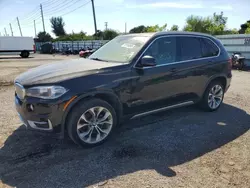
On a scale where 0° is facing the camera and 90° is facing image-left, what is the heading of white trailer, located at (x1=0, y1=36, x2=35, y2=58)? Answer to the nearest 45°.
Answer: approximately 90°

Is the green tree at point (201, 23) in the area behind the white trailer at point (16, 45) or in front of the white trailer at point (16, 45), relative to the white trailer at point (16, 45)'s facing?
behind

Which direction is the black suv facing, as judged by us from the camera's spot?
facing the viewer and to the left of the viewer

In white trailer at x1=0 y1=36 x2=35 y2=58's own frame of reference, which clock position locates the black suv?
The black suv is roughly at 9 o'clock from the white trailer.

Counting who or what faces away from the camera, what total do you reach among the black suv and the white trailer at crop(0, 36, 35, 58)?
0

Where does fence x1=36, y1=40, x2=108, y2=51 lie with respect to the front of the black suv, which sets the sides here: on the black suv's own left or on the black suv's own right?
on the black suv's own right

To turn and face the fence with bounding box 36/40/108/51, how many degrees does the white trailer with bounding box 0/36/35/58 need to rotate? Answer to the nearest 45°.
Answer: approximately 180°

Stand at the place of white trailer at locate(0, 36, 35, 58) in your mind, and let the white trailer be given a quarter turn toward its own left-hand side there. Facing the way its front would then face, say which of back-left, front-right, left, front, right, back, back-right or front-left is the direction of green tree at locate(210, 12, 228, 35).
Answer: left
